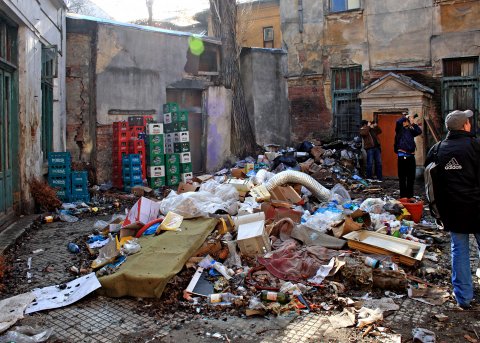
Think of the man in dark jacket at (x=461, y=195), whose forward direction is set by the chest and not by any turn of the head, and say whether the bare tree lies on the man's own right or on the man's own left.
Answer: on the man's own left
